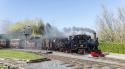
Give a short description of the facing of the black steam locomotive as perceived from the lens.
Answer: facing the viewer and to the right of the viewer
